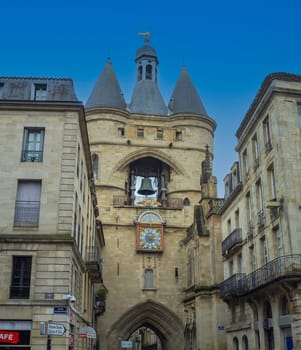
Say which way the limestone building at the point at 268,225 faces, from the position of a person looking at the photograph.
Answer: facing the viewer and to the left of the viewer

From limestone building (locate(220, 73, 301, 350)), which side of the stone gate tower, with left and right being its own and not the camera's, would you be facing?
front

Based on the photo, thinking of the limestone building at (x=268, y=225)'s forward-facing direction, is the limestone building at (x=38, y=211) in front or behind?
in front

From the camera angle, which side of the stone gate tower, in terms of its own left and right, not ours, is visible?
front

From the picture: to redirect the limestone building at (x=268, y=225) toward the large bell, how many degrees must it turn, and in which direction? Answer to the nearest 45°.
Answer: approximately 90° to its right

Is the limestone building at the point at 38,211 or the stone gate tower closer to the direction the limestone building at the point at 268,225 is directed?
the limestone building

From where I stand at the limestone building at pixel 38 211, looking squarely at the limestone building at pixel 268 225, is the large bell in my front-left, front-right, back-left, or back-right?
front-left

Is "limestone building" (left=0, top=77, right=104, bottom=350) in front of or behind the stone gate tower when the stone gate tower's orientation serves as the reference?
in front
